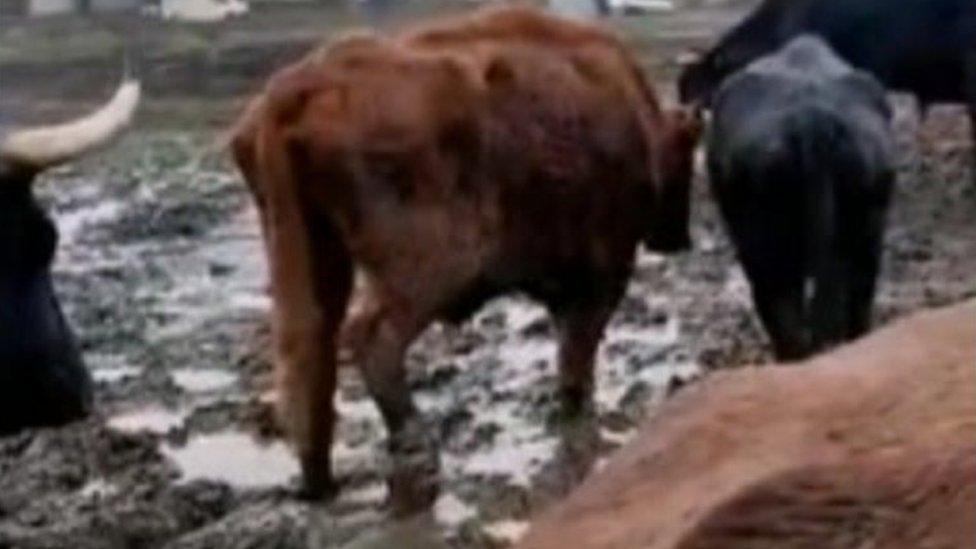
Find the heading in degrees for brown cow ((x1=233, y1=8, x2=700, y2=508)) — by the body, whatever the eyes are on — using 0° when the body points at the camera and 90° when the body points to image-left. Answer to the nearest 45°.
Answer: approximately 225°

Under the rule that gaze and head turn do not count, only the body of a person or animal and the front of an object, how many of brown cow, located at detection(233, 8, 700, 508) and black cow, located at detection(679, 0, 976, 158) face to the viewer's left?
1

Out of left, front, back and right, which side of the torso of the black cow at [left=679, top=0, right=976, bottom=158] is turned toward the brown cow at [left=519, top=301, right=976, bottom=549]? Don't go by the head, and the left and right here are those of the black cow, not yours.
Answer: left

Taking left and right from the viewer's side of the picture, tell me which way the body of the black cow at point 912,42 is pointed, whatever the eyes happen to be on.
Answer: facing to the left of the viewer

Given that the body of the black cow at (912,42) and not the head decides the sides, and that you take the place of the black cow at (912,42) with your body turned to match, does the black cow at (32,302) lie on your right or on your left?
on your left

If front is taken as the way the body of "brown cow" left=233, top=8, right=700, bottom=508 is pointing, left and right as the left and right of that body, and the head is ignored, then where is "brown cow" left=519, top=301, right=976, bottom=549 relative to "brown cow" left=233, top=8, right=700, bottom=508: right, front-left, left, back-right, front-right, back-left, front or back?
back-right
